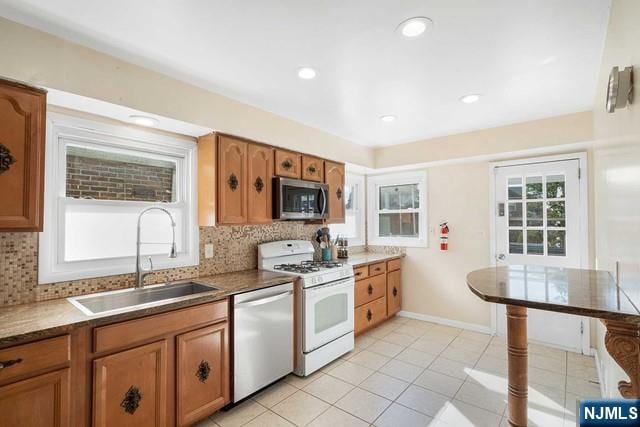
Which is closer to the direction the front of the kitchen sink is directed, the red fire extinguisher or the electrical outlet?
the red fire extinguisher

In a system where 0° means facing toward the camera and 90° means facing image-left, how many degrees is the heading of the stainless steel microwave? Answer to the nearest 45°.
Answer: approximately 315°

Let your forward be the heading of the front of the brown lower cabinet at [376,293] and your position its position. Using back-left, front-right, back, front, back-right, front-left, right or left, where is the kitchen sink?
right

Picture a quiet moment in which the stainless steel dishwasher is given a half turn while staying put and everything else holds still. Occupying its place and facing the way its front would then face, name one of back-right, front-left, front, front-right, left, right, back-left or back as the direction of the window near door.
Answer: right

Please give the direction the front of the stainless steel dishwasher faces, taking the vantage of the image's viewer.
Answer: facing the viewer and to the right of the viewer

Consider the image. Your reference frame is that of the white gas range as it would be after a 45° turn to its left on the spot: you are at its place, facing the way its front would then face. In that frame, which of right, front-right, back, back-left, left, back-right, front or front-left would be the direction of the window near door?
front-left

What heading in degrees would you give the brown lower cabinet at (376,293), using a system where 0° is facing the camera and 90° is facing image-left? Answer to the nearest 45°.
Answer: approximately 315°

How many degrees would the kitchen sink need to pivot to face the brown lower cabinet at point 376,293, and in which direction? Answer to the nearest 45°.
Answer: approximately 45° to its left
